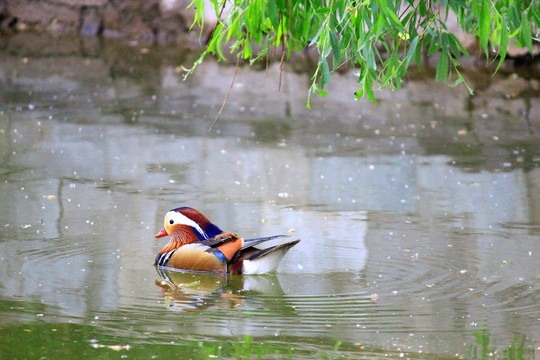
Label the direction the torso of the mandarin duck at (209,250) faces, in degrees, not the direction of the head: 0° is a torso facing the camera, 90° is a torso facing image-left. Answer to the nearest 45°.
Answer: approximately 90°
